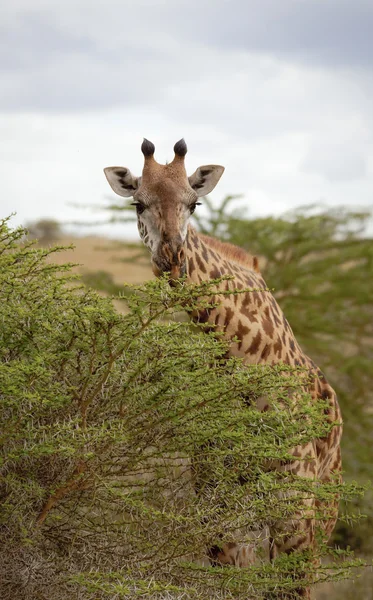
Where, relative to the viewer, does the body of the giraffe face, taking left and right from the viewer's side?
facing the viewer and to the left of the viewer
